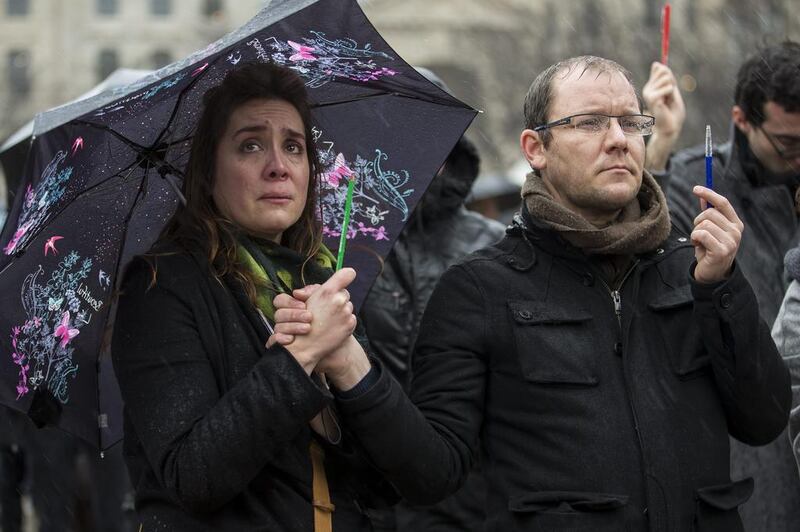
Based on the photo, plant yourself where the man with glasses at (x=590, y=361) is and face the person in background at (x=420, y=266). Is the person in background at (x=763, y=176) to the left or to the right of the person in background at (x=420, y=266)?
right

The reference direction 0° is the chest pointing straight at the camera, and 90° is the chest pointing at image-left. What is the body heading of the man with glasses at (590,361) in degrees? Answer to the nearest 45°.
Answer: approximately 315°

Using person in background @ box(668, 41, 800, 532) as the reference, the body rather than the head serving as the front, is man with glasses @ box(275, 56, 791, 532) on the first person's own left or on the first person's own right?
on the first person's own right

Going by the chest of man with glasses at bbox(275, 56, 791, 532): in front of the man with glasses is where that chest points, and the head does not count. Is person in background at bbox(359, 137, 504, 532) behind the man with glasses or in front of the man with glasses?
behind
